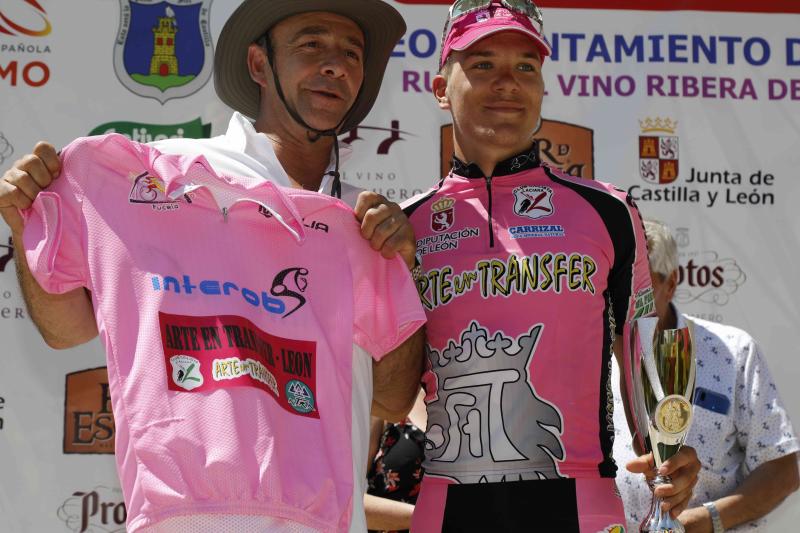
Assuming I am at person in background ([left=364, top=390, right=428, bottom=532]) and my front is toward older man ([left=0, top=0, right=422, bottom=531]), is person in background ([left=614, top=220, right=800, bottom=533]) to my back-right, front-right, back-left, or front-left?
back-left

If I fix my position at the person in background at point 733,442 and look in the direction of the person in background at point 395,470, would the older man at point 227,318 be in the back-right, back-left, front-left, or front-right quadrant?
front-left

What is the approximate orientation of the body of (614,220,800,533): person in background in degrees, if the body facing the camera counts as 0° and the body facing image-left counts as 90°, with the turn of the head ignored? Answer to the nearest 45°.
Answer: approximately 45°

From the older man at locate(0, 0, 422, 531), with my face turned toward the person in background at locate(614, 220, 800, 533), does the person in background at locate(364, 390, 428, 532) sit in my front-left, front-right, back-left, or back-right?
front-left

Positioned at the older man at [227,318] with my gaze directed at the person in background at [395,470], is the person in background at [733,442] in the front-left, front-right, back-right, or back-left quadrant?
front-right

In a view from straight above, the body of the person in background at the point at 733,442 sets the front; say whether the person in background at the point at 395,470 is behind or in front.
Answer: in front

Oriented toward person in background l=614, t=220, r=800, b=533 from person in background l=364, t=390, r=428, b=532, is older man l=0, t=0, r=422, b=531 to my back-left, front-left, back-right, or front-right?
back-right

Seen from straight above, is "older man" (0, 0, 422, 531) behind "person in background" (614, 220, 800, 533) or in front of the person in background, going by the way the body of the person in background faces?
in front
